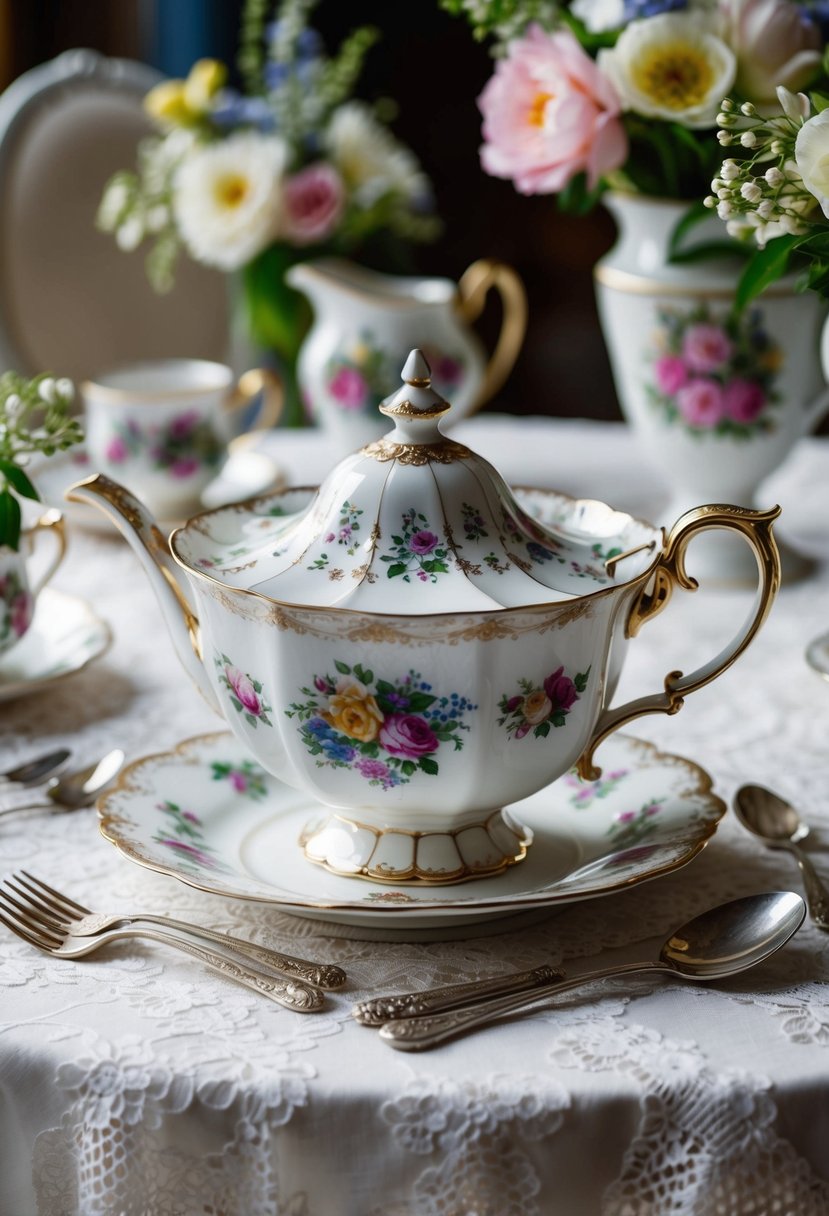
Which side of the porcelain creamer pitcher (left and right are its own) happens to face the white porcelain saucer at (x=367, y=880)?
left

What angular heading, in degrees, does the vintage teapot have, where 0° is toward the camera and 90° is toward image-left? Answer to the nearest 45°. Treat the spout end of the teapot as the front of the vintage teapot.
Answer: approximately 90°

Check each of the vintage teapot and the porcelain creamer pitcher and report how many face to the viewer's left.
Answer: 2

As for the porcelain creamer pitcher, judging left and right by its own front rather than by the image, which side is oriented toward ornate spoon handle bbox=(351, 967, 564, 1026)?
left

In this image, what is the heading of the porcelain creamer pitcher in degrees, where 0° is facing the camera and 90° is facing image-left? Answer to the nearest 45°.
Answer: approximately 90°

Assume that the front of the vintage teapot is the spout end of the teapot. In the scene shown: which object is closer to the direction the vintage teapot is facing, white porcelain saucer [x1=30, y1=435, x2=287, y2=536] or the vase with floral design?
the white porcelain saucer

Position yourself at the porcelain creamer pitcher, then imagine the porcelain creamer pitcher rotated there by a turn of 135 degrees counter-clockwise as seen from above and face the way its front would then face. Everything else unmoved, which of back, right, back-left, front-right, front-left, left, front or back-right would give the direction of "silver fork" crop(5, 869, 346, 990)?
front-right

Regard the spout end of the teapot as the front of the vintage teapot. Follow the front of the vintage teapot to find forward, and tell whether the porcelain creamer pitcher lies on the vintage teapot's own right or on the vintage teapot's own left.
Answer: on the vintage teapot's own right

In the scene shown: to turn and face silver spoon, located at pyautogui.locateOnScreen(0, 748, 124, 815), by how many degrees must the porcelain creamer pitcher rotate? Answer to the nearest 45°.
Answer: approximately 90° to its left
